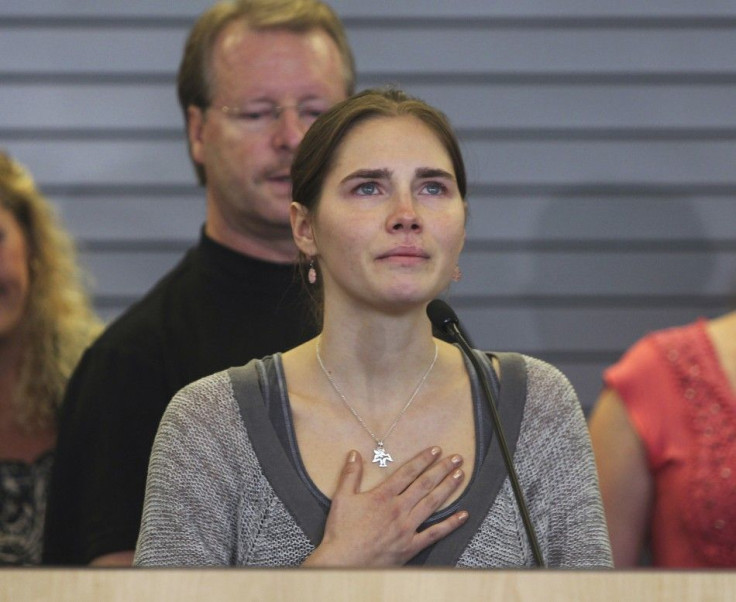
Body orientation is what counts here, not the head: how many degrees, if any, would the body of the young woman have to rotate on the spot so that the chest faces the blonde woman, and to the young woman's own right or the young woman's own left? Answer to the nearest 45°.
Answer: approximately 135° to the young woman's own right

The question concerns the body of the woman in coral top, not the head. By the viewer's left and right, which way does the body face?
facing the viewer

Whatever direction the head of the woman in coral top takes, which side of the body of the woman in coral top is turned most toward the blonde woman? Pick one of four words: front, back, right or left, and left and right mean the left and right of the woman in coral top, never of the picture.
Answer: right

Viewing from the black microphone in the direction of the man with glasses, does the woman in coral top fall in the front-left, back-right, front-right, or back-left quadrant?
front-right

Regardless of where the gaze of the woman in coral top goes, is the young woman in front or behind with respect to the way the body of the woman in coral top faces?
in front

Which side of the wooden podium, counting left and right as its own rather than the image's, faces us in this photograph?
front

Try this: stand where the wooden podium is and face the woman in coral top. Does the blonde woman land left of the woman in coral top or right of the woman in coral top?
left

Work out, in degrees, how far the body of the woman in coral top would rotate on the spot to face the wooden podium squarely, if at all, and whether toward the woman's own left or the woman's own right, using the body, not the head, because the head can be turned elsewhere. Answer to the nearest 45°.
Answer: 0° — they already face it

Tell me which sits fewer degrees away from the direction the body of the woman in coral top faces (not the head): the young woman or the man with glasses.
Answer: the young woman
